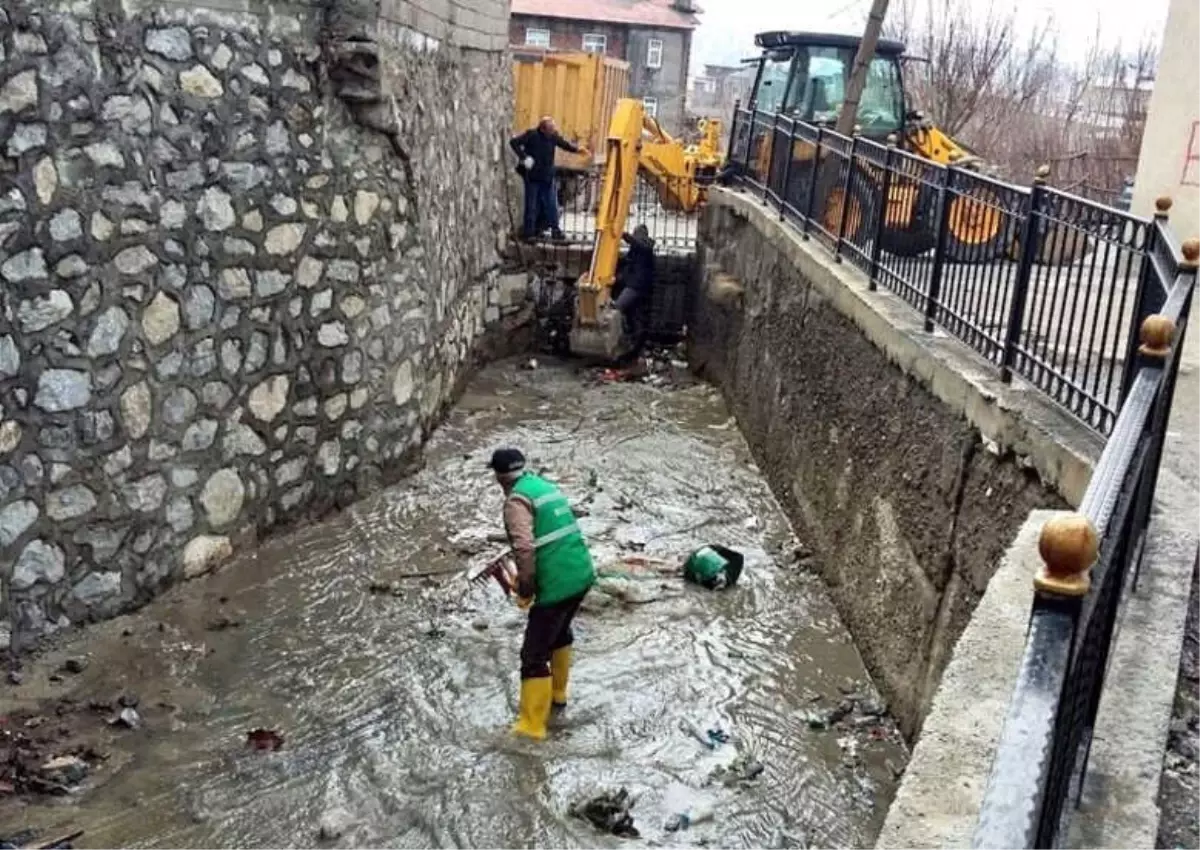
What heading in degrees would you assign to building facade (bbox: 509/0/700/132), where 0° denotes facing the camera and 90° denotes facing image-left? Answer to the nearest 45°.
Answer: approximately 0°

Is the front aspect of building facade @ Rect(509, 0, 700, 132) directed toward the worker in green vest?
yes

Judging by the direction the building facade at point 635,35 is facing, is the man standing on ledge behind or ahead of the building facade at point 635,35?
ahead

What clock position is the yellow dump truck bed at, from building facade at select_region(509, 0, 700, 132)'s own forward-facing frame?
The yellow dump truck bed is roughly at 12 o'clock from the building facade.

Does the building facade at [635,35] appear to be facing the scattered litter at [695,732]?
yes

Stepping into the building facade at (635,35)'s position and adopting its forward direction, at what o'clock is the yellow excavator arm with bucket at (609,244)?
The yellow excavator arm with bucket is roughly at 12 o'clock from the building facade.

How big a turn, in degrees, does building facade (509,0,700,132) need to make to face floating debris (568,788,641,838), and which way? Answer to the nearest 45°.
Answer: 0° — it already faces it

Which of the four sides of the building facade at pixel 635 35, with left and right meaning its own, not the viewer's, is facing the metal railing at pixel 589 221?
front

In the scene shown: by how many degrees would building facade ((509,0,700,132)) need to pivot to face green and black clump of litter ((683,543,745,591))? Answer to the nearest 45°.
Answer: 0° — it already faces it

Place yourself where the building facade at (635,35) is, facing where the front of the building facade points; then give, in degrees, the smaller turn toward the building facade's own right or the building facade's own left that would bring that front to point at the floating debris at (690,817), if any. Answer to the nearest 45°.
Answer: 0° — it already faces it

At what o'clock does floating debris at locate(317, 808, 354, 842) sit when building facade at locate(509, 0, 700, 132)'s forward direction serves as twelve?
The floating debris is roughly at 12 o'clock from the building facade.
